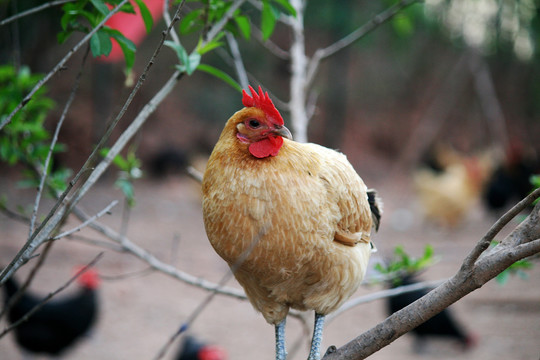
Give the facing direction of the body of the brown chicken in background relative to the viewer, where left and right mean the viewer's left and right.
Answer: facing to the right of the viewer

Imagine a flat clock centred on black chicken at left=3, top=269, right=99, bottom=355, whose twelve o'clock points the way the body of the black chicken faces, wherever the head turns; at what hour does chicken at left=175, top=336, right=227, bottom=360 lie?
The chicken is roughly at 1 o'clock from the black chicken.

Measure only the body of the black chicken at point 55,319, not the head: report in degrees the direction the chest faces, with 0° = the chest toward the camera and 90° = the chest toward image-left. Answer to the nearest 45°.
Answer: approximately 270°
